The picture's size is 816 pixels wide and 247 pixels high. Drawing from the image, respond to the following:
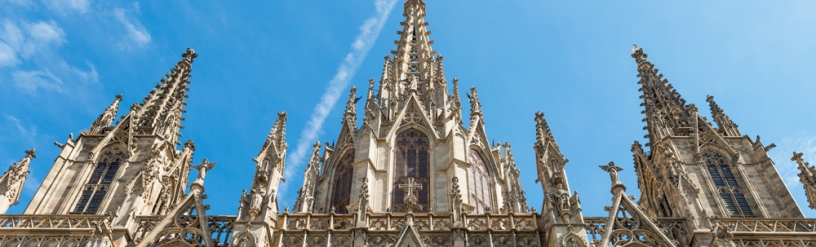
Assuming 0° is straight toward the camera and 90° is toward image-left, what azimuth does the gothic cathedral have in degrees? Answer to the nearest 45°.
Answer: approximately 0°
